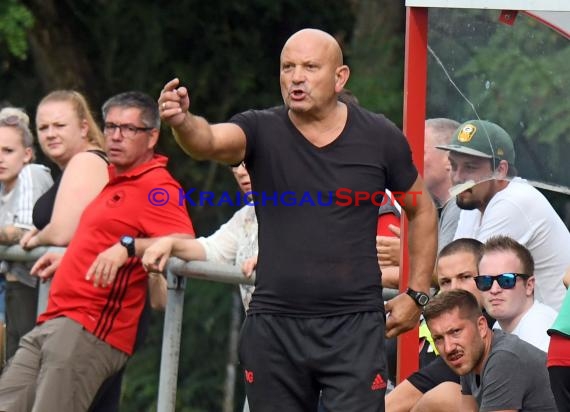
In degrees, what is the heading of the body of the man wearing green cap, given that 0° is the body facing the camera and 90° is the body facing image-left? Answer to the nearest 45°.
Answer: approximately 45°

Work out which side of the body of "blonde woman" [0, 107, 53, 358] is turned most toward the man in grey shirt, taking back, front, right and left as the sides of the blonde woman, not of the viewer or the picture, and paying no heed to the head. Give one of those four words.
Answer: left

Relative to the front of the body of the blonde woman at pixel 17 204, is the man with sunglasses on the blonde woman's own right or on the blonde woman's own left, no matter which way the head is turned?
on the blonde woman's own left

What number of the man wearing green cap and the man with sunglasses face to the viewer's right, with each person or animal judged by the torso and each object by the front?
0

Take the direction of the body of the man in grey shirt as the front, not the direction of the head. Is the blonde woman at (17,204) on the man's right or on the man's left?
on the man's right

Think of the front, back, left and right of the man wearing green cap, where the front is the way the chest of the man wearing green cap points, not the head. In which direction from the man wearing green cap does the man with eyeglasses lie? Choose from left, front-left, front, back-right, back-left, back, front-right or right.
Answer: front-right

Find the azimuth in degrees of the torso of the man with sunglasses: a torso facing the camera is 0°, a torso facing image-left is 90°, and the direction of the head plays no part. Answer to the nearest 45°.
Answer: approximately 45°
